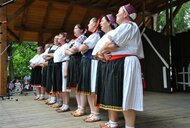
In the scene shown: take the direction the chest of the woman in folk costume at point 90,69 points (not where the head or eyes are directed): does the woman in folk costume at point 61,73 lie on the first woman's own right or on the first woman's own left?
on the first woman's own right

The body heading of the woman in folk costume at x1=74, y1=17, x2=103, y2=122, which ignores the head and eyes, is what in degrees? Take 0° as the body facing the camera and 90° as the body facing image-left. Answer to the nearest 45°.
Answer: approximately 90°

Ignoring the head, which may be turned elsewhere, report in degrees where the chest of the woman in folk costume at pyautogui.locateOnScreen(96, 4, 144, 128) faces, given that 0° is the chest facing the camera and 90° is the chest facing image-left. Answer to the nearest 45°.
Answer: approximately 90°

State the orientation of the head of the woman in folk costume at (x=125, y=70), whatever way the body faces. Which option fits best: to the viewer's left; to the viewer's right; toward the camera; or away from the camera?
to the viewer's left

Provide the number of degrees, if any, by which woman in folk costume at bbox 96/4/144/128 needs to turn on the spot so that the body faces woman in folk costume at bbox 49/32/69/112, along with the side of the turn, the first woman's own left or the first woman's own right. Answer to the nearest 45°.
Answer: approximately 45° to the first woman's own right

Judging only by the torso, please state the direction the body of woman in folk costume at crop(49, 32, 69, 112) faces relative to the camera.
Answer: to the viewer's left

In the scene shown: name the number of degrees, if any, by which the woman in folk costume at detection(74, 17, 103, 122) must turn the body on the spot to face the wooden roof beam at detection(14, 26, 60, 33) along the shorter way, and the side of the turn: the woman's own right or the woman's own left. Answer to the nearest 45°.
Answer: approximately 90° to the woman's own right

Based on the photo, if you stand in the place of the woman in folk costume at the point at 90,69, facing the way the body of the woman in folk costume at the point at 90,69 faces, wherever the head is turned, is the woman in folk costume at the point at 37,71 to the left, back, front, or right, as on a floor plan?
right
